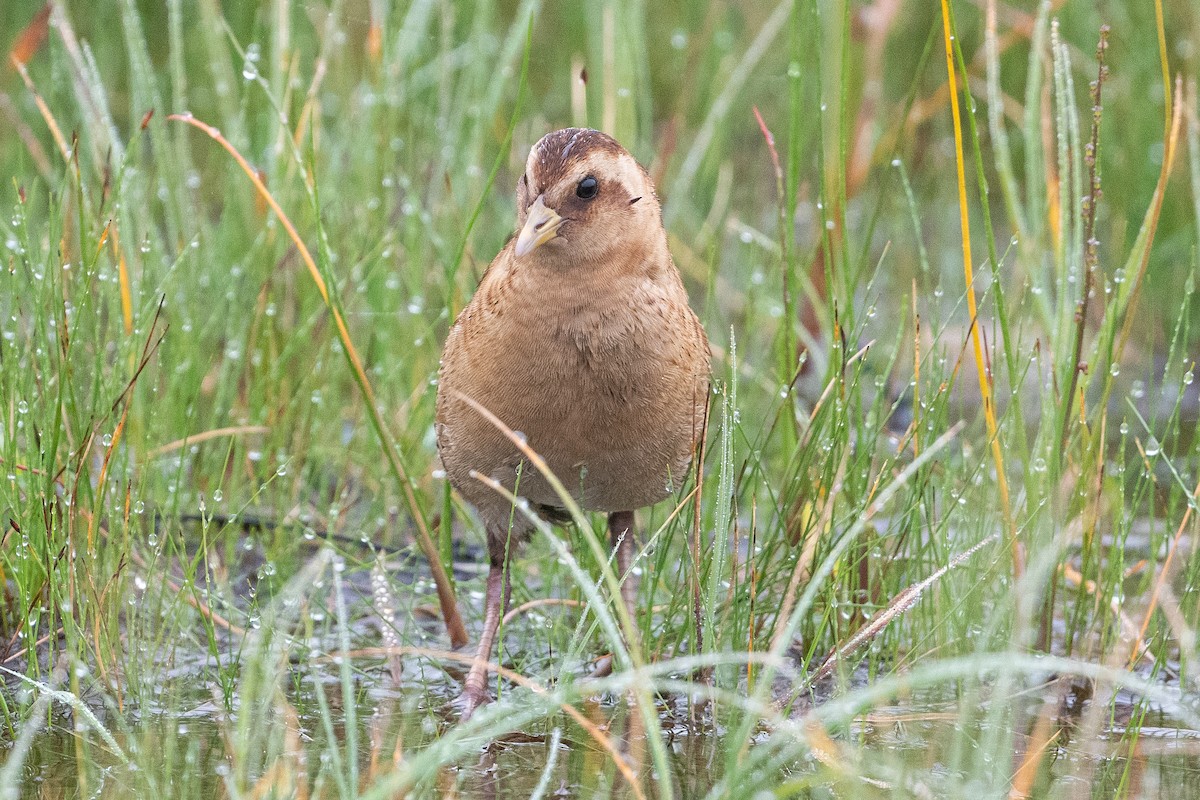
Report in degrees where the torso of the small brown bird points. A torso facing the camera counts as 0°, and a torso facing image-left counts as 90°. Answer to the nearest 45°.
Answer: approximately 0°

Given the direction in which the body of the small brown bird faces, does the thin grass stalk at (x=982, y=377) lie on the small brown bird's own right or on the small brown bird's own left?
on the small brown bird's own left
